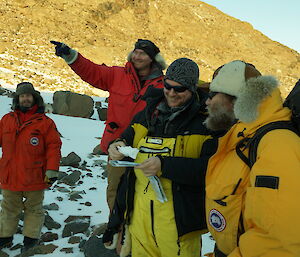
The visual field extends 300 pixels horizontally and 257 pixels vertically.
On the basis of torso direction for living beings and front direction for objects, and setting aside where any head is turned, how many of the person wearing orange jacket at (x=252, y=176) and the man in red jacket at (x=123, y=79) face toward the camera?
1

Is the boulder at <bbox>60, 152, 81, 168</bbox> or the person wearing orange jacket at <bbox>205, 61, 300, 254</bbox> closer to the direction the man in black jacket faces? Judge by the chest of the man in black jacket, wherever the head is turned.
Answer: the person wearing orange jacket

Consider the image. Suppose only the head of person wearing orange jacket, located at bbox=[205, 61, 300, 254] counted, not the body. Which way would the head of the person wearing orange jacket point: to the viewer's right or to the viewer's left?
to the viewer's left

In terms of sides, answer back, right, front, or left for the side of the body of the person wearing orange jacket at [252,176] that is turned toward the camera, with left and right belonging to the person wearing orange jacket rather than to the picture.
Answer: left

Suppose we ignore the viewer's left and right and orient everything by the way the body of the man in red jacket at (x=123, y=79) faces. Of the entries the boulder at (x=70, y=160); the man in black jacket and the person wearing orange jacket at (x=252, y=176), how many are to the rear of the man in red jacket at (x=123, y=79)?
1

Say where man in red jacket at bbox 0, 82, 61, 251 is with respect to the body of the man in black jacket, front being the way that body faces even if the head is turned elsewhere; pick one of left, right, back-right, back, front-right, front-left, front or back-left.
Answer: right

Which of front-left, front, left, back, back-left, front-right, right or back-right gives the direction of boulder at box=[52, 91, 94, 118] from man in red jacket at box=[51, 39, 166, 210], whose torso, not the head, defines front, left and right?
back

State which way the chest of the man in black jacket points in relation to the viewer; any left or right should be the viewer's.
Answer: facing the viewer and to the left of the viewer

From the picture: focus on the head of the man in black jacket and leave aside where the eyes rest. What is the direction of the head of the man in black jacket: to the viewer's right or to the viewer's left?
to the viewer's left

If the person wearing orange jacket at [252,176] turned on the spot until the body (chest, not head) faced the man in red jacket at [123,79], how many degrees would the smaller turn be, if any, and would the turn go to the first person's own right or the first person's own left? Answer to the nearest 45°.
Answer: approximately 45° to the first person's own right

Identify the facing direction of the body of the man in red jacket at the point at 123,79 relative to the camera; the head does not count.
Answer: toward the camera

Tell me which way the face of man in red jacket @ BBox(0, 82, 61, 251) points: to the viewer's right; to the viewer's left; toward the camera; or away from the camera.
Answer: toward the camera

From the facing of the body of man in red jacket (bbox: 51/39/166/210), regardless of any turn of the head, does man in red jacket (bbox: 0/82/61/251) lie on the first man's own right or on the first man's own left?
on the first man's own right
